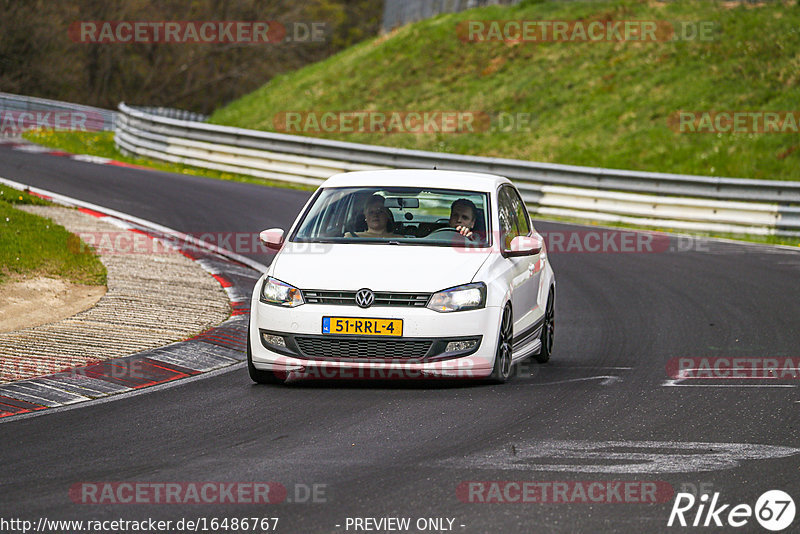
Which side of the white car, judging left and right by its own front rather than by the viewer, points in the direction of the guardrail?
back

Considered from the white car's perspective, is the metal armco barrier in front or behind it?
behind

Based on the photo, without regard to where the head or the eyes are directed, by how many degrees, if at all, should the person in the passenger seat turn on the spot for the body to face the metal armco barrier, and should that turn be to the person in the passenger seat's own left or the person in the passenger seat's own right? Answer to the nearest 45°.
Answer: approximately 180°

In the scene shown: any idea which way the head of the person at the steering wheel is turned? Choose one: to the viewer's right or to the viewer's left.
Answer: to the viewer's left

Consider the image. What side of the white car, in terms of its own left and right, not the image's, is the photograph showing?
front

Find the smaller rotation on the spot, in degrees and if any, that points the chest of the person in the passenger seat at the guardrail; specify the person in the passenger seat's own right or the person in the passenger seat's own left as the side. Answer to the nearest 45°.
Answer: approximately 180°
